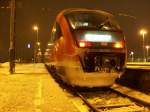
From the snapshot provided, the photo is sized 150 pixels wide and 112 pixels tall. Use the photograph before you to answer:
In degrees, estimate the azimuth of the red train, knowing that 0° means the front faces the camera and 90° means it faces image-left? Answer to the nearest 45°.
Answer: approximately 315°
